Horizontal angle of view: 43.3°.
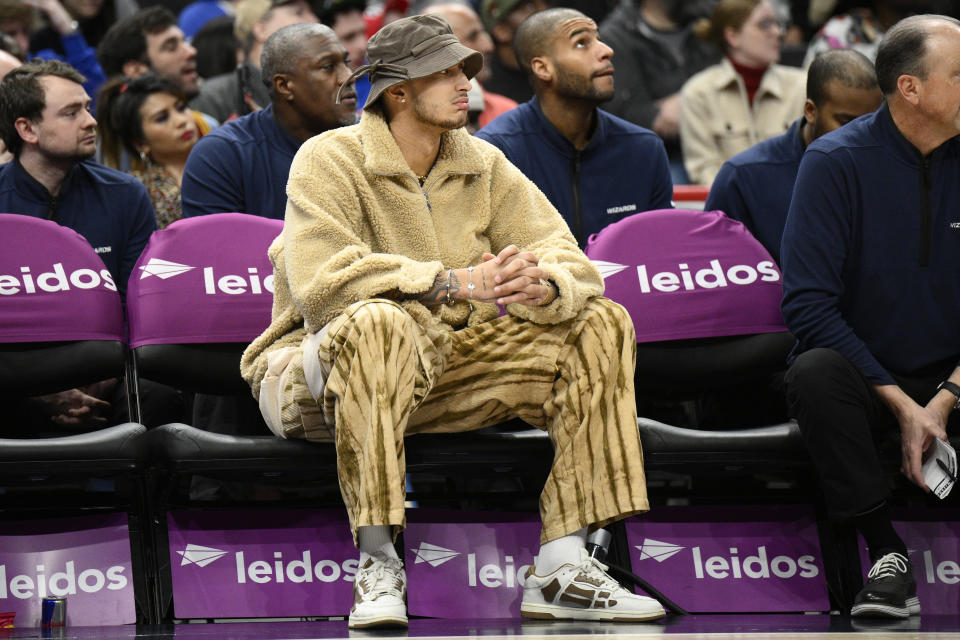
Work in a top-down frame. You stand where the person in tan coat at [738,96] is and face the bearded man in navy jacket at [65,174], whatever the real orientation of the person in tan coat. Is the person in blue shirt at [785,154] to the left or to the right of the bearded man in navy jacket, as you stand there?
left

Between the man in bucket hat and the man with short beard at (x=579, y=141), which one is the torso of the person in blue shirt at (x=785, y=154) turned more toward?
the man in bucket hat

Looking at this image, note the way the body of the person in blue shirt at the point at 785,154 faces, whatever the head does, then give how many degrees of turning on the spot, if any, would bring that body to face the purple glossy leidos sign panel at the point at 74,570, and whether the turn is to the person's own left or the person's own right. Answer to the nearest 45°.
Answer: approximately 90° to the person's own right

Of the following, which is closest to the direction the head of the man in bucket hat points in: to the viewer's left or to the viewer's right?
to the viewer's right

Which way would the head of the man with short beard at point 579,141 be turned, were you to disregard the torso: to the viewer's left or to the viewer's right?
to the viewer's right

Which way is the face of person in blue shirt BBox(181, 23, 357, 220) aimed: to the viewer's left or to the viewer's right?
to the viewer's right

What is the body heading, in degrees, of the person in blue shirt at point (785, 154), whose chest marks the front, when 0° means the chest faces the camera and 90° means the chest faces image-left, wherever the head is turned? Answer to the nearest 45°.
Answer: approximately 315°

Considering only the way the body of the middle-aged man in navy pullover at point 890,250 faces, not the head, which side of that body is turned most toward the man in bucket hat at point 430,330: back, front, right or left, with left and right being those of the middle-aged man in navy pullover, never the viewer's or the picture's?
right
